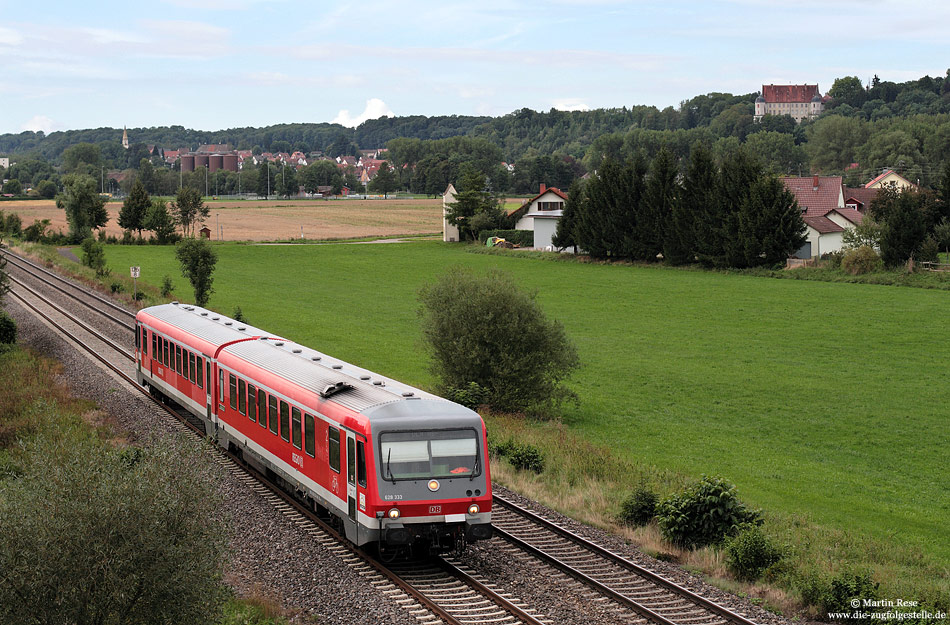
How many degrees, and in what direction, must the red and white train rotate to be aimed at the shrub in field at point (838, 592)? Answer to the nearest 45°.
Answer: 0° — it already faces it

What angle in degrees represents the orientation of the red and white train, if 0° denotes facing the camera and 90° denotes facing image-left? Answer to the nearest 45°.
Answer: approximately 315°

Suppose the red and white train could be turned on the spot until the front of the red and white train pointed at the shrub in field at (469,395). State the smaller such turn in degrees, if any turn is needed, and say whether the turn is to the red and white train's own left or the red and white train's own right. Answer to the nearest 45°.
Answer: approximately 135° to the red and white train's own left

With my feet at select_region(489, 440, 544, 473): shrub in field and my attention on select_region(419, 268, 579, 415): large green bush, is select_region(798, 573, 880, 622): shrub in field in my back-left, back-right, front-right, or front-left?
back-right

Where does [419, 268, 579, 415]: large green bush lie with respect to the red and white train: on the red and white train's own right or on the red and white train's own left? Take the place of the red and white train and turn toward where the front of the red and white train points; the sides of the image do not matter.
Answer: on the red and white train's own left

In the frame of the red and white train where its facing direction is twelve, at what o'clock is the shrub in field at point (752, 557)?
The shrub in field is roughly at 11 o'clock from the red and white train.

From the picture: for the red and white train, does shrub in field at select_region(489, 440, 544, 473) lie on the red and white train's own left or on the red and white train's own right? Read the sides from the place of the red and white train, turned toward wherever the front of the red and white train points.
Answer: on the red and white train's own left
